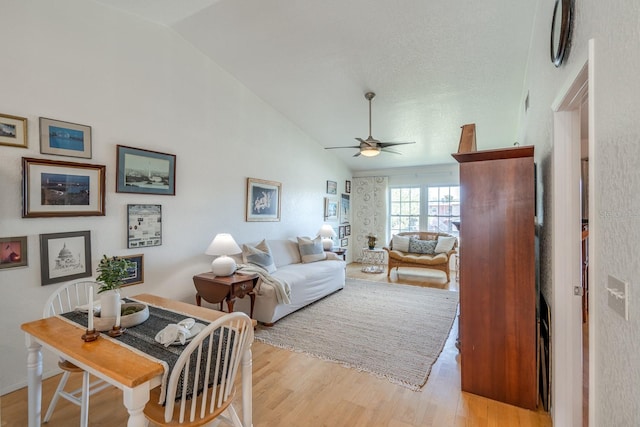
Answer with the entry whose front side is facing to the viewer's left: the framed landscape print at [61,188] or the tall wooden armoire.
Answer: the tall wooden armoire

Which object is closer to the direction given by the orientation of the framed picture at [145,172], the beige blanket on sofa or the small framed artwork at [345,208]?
the beige blanket on sofa

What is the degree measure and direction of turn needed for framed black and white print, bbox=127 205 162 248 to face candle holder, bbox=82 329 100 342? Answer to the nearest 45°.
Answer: approximately 45° to its right

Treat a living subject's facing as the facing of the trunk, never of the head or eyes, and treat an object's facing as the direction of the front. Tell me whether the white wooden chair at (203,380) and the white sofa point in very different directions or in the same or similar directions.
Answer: very different directions

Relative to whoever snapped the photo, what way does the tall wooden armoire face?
facing to the left of the viewer

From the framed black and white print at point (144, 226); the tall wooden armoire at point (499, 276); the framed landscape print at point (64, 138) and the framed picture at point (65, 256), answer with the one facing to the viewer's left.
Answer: the tall wooden armoire

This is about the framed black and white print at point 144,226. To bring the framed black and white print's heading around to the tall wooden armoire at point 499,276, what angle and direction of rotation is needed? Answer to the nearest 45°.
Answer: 0° — it already faces it
